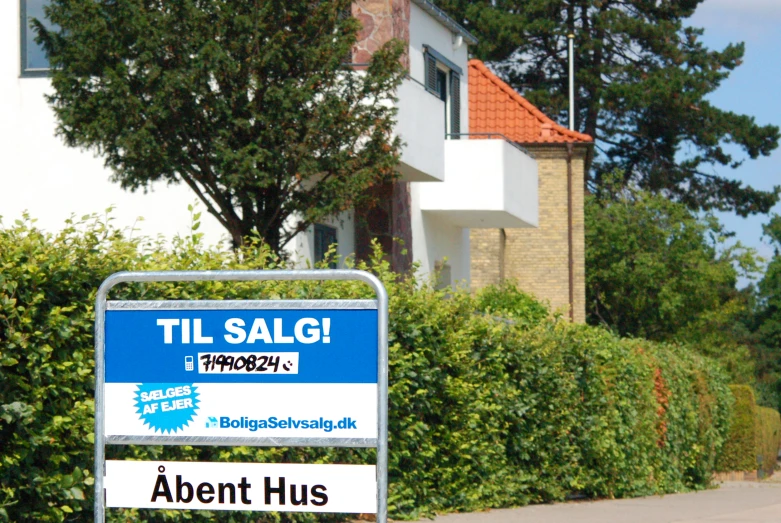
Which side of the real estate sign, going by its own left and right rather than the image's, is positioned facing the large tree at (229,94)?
back

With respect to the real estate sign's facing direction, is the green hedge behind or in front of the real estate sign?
behind

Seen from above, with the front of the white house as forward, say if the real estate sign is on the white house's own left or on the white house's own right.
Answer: on the white house's own right

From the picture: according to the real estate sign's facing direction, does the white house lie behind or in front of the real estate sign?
behind

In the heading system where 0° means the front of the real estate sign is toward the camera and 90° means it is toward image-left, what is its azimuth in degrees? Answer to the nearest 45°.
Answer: approximately 0°

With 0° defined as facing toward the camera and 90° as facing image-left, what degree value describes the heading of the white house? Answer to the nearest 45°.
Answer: approximately 315°
